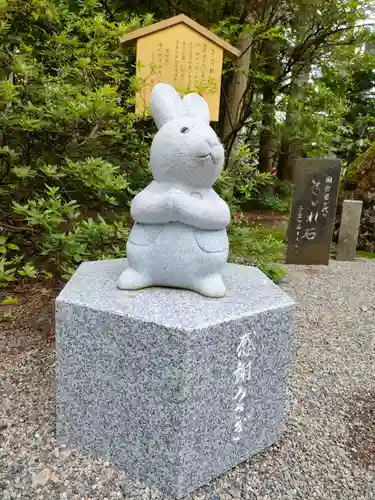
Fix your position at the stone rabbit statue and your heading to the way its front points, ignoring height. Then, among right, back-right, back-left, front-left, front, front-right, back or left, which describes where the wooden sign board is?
back

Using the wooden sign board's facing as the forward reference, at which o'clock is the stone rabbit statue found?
The stone rabbit statue is roughly at 12 o'clock from the wooden sign board.

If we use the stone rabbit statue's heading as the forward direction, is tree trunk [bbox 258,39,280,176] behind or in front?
behind

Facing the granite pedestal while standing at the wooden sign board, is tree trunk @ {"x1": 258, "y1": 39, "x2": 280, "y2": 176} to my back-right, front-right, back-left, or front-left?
back-left

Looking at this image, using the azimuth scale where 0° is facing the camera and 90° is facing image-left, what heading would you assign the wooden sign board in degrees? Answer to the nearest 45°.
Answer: approximately 0°

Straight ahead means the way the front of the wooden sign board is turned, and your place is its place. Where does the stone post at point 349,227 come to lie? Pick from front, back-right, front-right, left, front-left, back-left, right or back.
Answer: back-left

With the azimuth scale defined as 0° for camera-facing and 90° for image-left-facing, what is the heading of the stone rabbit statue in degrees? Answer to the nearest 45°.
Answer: approximately 0°

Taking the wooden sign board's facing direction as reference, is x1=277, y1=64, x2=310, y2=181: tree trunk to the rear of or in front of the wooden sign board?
to the rear

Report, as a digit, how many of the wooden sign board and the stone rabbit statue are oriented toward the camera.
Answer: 2

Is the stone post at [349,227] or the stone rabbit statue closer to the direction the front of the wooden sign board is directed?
the stone rabbit statue

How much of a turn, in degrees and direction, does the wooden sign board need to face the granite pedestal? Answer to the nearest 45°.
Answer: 0° — it already faces it
